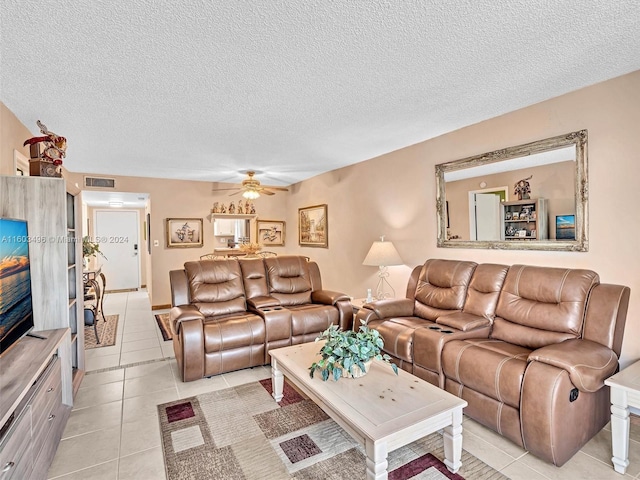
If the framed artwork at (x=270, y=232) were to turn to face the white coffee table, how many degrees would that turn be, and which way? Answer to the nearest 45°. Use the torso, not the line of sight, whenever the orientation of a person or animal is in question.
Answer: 0° — it already faces it

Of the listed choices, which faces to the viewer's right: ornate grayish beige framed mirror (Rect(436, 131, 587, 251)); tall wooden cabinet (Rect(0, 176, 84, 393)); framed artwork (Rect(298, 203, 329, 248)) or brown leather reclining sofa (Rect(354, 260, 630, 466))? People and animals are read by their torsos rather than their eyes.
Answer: the tall wooden cabinet

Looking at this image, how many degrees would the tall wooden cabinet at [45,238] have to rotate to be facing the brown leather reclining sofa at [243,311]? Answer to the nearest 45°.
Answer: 0° — it already faces it

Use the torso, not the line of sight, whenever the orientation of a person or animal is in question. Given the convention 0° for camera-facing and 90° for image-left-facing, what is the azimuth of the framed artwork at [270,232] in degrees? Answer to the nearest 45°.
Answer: approximately 0°
